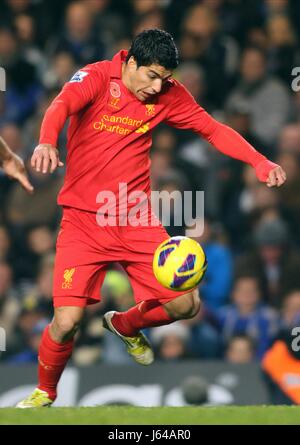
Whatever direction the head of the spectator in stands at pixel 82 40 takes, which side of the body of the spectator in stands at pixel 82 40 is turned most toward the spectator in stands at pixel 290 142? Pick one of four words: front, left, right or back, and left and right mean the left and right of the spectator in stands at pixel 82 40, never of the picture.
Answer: left

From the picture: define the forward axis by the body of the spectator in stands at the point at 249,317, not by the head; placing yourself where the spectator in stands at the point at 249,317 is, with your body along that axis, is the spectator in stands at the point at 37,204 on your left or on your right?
on your right

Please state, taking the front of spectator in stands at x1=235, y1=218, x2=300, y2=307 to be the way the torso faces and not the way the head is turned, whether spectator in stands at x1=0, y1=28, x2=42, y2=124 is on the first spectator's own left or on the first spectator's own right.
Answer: on the first spectator's own right
